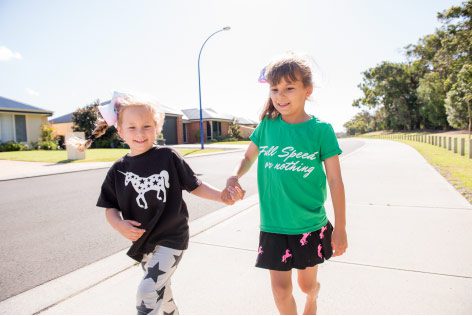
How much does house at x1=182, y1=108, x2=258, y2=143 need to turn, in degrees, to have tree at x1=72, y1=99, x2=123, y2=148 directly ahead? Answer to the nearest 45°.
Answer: approximately 90° to its right

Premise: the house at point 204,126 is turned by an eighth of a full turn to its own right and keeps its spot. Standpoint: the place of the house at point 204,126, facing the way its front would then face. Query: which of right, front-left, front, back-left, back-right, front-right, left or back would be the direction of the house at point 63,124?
right

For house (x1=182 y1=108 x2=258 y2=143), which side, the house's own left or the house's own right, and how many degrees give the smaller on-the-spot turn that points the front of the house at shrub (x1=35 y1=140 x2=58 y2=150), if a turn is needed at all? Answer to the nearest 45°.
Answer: approximately 90° to the house's own right

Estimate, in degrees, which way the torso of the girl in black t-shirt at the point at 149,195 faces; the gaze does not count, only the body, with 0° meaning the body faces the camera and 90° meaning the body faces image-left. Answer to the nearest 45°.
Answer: approximately 0°

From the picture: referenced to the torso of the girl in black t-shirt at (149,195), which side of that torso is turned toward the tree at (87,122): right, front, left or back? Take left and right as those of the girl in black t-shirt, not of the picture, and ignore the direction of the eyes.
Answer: back

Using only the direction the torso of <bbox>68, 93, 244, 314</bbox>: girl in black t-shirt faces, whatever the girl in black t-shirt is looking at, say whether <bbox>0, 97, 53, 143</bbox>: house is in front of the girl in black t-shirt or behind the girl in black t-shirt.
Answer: behind

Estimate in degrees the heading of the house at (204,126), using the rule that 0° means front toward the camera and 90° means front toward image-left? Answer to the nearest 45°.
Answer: approximately 315°

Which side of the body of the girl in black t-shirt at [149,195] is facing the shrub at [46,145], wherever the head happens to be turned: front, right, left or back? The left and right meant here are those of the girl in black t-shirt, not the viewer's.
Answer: back

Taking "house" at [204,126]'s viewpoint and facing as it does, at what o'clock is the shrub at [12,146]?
The shrub is roughly at 3 o'clock from the house.
